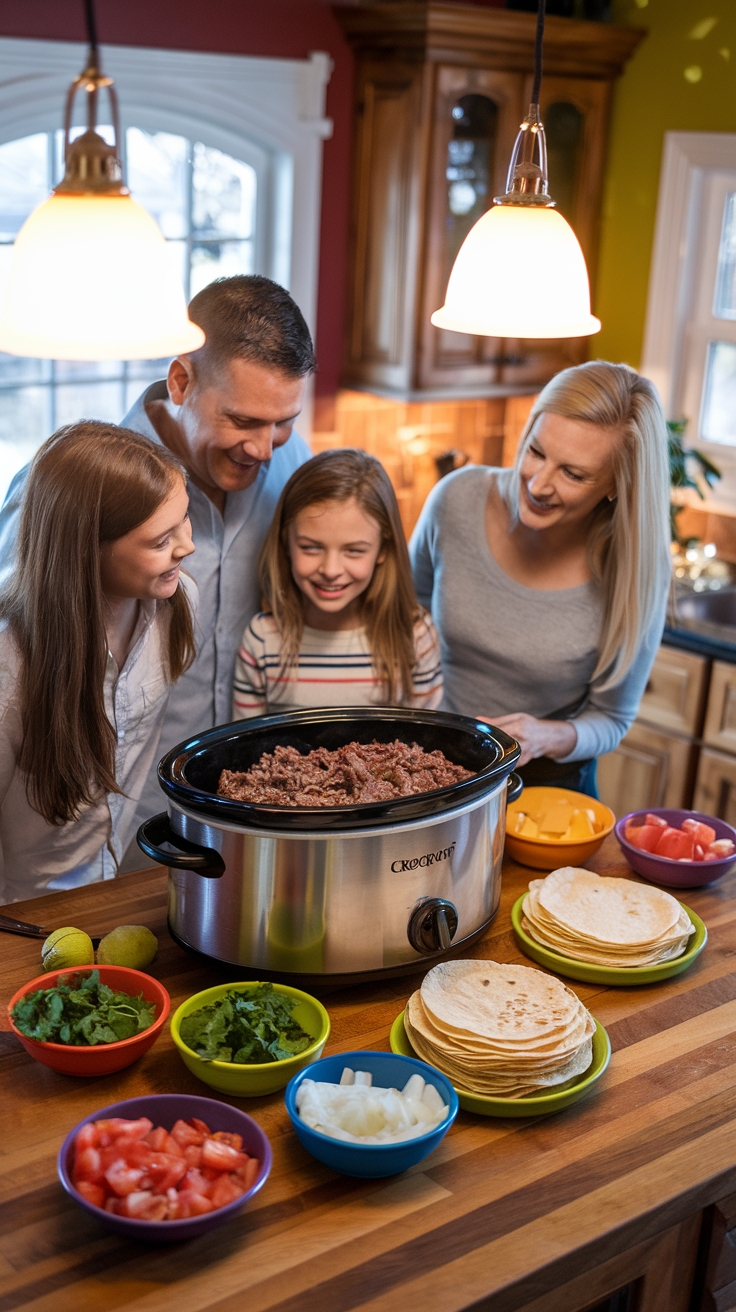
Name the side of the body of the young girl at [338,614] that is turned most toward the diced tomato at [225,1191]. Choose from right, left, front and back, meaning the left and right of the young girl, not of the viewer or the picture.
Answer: front

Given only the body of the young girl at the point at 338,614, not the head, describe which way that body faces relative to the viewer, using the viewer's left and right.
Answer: facing the viewer

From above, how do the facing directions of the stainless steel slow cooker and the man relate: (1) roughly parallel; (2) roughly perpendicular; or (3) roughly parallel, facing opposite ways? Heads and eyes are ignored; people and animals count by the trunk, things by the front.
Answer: roughly parallel

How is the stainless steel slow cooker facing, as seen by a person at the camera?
facing the viewer and to the right of the viewer

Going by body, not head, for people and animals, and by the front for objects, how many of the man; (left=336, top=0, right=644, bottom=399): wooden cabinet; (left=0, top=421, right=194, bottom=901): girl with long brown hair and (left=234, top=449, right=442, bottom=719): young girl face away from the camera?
0

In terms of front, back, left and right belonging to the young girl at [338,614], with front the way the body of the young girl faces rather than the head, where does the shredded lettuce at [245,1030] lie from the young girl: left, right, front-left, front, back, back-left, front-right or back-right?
front

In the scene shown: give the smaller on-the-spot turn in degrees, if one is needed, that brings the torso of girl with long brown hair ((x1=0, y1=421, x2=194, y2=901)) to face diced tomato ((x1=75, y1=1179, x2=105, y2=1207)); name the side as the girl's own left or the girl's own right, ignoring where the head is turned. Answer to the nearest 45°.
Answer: approximately 45° to the girl's own right

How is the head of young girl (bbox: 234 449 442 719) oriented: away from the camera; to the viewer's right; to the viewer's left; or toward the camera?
toward the camera

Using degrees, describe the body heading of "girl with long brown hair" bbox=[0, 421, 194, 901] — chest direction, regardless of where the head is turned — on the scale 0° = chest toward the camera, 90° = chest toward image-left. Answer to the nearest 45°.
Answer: approximately 315°

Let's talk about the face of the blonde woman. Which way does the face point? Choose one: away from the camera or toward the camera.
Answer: toward the camera

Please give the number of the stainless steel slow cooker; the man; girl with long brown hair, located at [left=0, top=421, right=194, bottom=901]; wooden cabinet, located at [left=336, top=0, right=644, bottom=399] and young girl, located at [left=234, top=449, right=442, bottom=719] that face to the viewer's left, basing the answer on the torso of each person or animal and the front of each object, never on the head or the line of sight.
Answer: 0

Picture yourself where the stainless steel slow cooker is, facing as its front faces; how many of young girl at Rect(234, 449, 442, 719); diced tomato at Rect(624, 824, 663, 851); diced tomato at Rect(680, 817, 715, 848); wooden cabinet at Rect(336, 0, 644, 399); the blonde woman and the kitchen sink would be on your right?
0

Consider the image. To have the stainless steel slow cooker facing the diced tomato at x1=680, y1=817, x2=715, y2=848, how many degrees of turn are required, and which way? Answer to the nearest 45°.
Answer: approximately 90° to its left

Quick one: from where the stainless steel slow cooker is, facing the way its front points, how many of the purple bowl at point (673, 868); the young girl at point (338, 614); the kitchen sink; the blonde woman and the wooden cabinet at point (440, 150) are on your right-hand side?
0

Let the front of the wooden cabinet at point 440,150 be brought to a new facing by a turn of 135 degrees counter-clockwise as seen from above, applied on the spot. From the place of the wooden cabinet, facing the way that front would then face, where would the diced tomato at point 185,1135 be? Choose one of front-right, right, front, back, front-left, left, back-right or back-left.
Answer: back

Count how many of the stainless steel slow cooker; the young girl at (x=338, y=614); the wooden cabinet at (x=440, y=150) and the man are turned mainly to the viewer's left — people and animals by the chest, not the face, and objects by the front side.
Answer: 0

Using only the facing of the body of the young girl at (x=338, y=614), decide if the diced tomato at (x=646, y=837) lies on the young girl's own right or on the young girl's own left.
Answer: on the young girl's own left
